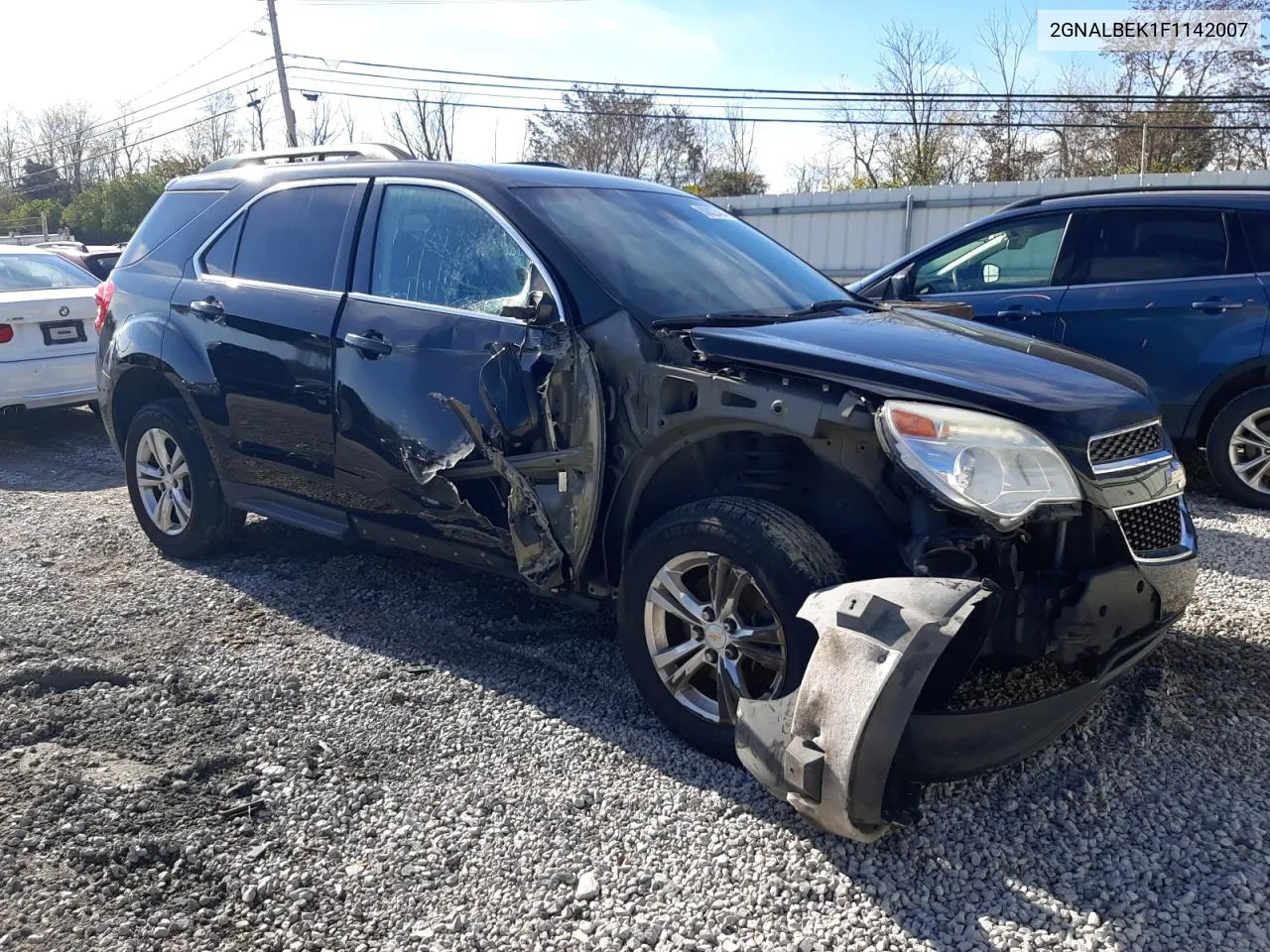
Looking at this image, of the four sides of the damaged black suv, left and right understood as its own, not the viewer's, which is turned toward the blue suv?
left

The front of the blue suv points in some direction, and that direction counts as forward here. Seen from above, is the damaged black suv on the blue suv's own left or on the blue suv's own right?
on the blue suv's own left

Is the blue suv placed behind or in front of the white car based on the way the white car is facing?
behind

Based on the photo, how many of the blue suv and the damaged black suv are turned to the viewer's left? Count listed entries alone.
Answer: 1

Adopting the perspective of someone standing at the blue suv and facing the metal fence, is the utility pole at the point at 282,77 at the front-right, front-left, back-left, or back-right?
front-left

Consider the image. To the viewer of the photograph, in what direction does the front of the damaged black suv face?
facing the viewer and to the right of the viewer

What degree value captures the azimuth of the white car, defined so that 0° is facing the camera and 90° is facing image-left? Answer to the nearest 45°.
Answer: approximately 135°

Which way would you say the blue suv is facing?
to the viewer's left

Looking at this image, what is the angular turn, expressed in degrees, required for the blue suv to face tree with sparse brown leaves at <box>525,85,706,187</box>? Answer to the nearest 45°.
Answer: approximately 45° to its right

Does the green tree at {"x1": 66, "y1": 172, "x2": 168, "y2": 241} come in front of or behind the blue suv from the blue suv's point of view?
in front

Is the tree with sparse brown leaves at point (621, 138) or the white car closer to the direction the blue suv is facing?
the white car

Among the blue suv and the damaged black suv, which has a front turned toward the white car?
the blue suv
